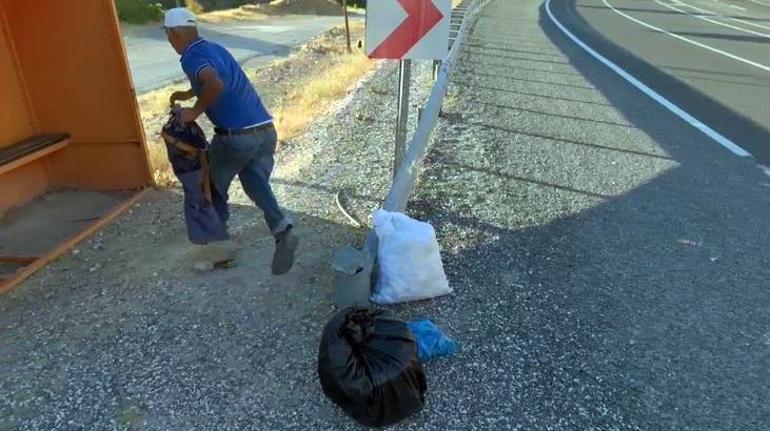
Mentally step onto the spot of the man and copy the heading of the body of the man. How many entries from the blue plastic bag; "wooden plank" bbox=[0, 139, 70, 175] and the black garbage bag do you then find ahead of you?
1

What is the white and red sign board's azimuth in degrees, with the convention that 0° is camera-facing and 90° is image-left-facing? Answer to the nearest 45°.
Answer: approximately 0°

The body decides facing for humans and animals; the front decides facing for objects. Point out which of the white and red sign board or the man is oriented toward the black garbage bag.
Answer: the white and red sign board

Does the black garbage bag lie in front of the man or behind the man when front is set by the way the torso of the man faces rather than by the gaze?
behind

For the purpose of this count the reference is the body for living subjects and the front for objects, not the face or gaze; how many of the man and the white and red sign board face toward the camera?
1

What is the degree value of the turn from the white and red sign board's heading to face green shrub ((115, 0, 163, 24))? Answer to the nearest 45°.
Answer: approximately 135° to its right

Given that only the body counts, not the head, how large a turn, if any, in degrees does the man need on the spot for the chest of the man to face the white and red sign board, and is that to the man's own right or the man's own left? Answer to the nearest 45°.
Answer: approximately 135° to the man's own right

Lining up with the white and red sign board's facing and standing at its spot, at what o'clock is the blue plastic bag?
The blue plastic bag is roughly at 12 o'clock from the white and red sign board.

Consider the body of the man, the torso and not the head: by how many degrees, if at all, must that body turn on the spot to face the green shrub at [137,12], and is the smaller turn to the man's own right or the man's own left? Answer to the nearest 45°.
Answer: approximately 45° to the man's own right

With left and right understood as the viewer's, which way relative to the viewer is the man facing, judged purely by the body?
facing away from the viewer and to the left of the viewer

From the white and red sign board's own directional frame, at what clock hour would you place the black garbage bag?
The black garbage bag is roughly at 12 o'clock from the white and red sign board.

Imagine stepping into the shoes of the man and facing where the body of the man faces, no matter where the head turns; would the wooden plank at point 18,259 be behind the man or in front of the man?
in front

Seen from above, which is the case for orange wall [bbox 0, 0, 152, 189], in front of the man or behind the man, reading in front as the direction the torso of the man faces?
in front

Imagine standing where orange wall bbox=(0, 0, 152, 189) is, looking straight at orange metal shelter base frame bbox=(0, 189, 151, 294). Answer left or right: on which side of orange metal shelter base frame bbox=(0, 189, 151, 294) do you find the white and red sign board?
left

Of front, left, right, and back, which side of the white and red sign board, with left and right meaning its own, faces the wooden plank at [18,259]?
right

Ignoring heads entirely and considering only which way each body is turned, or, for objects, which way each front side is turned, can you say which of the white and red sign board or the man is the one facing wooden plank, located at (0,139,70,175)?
the man
